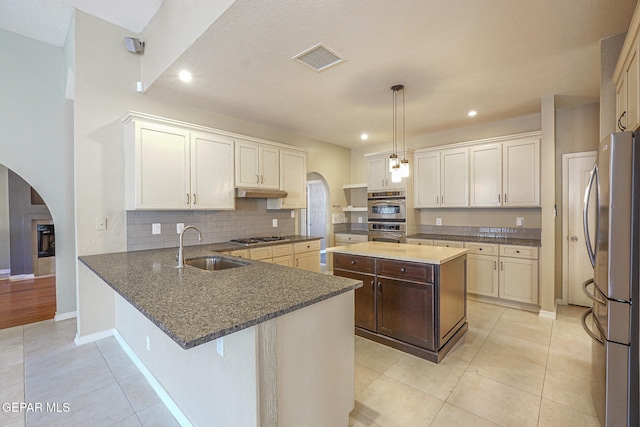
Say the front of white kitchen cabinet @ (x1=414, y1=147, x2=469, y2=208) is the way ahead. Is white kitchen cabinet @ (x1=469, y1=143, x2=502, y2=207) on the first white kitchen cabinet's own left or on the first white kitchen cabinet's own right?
on the first white kitchen cabinet's own left

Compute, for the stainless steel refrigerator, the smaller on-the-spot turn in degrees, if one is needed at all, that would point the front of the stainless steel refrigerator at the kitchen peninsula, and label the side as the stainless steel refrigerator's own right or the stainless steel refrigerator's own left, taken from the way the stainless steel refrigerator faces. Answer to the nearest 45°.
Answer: approximately 45° to the stainless steel refrigerator's own left

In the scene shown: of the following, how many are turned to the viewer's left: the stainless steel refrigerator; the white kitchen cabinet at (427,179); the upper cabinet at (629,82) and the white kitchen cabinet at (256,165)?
2

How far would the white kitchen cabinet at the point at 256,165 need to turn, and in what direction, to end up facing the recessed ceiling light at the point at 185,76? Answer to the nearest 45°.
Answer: approximately 90° to its right

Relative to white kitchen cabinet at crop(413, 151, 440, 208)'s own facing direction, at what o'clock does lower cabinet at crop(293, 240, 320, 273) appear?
The lower cabinet is roughly at 2 o'clock from the white kitchen cabinet.

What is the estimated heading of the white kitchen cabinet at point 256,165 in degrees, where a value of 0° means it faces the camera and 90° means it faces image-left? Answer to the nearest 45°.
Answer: approximately 315°

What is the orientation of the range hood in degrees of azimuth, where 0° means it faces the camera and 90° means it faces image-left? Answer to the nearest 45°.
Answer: approximately 315°

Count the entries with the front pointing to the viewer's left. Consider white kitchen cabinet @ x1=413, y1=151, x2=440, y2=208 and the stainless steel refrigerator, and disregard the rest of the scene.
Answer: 1

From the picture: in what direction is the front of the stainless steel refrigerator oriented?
to the viewer's left

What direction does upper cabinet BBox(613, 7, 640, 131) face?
to the viewer's left
